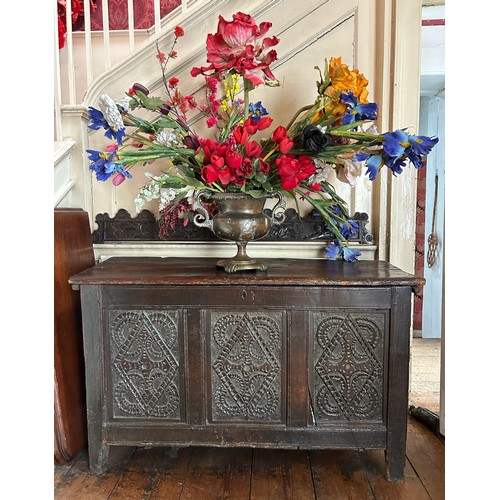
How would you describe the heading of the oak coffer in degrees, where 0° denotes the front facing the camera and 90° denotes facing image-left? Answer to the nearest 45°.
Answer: approximately 0°
